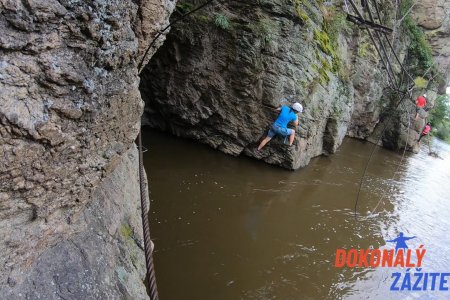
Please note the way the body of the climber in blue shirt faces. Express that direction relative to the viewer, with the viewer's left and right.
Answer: facing away from the viewer and to the right of the viewer
